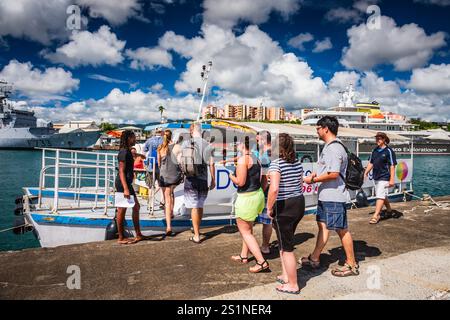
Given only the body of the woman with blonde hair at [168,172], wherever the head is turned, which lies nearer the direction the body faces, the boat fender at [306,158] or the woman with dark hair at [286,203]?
the boat fender

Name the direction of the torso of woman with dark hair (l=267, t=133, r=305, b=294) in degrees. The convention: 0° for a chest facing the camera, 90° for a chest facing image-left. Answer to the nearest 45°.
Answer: approximately 135°

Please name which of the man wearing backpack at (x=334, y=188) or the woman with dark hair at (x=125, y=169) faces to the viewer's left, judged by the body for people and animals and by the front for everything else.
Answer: the man wearing backpack

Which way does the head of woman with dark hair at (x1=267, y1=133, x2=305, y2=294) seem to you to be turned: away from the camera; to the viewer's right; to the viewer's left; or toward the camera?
away from the camera

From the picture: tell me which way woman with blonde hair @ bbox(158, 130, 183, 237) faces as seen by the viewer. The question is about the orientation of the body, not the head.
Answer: away from the camera

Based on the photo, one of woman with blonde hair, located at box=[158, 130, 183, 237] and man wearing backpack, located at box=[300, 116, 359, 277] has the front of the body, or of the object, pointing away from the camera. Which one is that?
the woman with blonde hair

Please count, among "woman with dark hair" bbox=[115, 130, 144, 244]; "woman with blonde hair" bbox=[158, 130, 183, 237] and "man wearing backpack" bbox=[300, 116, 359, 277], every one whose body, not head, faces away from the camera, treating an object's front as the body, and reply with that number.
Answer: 1

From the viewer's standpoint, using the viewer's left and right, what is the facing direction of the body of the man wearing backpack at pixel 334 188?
facing to the left of the viewer

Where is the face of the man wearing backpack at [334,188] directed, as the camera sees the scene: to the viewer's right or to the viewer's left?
to the viewer's left

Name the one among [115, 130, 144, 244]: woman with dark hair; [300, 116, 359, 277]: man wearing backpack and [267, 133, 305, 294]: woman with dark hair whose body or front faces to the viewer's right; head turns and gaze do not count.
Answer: [115, 130, 144, 244]: woman with dark hair

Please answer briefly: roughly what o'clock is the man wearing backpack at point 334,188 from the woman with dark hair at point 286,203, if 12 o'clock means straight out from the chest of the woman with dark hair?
The man wearing backpack is roughly at 3 o'clock from the woman with dark hair.
